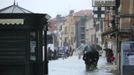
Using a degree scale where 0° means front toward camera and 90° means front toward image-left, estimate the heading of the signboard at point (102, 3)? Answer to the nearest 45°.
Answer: approximately 0°

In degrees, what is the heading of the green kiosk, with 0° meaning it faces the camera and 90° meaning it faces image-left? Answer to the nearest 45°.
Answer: approximately 0°

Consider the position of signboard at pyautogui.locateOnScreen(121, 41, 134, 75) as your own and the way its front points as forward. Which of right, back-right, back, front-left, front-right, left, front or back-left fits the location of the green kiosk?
front-right
